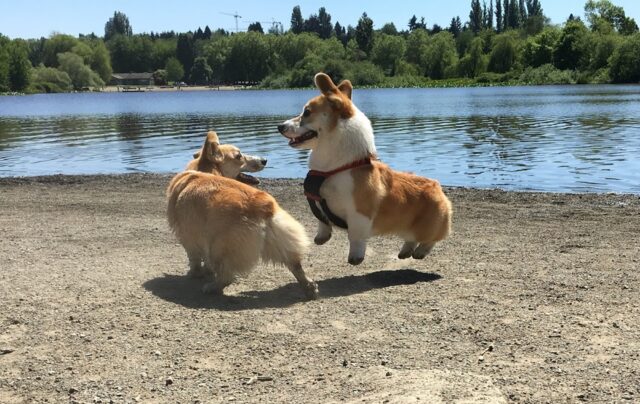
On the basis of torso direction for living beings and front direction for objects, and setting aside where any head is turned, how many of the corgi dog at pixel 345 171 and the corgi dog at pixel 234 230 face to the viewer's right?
0

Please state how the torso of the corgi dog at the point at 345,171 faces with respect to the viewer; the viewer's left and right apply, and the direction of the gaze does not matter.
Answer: facing the viewer and to the left of the viewer

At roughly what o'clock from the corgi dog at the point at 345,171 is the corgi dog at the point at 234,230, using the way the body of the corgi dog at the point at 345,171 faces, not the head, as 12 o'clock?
the corgi dog at the point at 234,230 is roughly at 12 o'clock from the corgi dog at the point at 345,171.

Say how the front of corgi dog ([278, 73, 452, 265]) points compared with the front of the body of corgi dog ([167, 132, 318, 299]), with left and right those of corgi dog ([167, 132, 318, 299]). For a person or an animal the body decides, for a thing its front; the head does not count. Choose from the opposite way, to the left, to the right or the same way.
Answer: to the left

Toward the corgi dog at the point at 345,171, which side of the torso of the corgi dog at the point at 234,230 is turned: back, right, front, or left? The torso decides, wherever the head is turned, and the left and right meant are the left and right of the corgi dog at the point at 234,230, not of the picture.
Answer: right

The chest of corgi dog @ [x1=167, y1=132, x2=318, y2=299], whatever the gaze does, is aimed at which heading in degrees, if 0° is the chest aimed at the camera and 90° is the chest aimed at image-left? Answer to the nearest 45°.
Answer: approximately 135°
